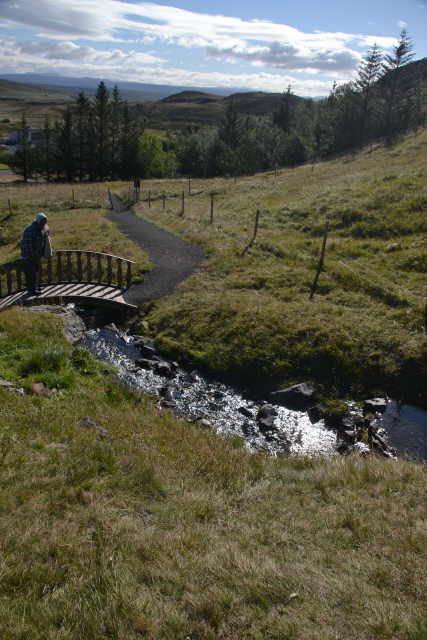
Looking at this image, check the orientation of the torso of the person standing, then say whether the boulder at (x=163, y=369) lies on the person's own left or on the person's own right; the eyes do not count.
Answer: on the person's own right

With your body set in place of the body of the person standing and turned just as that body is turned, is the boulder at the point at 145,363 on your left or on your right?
on your right

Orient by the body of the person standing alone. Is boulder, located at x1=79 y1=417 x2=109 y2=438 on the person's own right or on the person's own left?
on the person's own right

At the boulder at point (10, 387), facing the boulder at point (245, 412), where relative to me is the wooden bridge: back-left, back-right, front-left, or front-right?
front-left

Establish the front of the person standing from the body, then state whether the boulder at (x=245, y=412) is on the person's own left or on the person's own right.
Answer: on the person's own right
